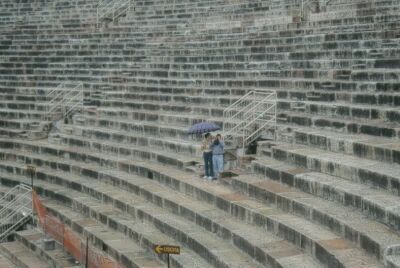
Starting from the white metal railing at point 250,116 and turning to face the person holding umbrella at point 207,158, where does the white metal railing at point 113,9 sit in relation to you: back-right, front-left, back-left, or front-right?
back-right

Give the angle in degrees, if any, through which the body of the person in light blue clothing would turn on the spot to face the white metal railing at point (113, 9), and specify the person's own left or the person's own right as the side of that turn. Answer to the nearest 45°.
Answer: approximately 135° to the person's own right

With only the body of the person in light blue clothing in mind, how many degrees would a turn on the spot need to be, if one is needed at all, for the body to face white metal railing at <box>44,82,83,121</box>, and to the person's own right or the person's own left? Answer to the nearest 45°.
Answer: approximately 90° to the person's own right

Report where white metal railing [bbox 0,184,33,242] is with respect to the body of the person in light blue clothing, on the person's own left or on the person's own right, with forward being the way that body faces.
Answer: on the person's own right

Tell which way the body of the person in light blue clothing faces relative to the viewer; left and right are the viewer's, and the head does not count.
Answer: facing the viewer and to the left of the viewer

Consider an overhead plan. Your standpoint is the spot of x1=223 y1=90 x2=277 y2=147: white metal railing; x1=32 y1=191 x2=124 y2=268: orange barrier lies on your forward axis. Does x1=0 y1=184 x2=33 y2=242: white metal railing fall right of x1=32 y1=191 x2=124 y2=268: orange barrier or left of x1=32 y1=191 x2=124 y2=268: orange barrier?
right

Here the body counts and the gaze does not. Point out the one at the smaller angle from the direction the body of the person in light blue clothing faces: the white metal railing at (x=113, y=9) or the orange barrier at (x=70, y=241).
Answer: the orange barrier

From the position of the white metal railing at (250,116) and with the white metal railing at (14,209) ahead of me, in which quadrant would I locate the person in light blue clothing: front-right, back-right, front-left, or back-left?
front-left

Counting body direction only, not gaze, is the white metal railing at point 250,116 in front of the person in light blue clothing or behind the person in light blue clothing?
behind

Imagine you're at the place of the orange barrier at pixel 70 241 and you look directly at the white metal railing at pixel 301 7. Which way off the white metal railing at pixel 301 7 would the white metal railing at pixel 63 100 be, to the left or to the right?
left

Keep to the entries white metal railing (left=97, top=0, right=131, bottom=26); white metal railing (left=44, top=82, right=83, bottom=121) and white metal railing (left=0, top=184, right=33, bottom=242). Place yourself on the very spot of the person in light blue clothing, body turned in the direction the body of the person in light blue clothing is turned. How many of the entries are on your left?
0
